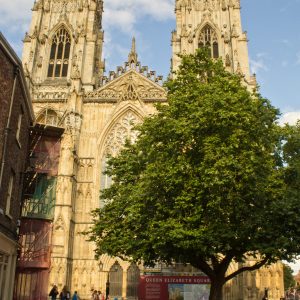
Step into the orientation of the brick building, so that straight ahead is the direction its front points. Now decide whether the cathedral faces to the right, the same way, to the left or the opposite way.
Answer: to the right

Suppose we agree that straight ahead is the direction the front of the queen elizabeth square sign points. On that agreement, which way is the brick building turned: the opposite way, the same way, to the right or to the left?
to the left

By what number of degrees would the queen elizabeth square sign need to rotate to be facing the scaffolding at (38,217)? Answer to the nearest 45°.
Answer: approximately 90° to its right

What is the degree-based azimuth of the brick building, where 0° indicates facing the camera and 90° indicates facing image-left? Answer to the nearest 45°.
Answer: approximately 270°

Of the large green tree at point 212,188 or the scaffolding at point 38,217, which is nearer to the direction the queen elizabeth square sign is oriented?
the large green tree
